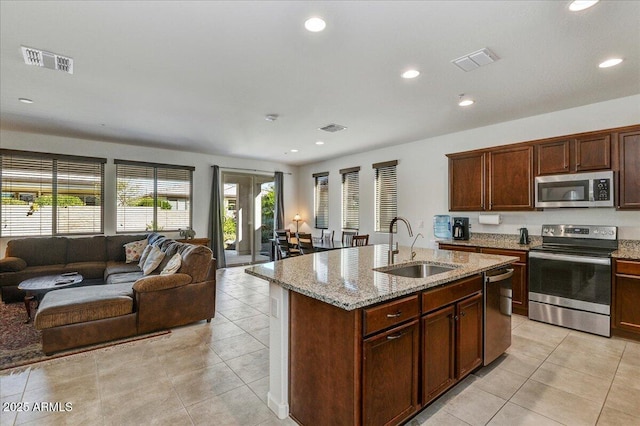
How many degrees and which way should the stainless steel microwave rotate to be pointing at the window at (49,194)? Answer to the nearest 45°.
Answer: approximately 45° to its right

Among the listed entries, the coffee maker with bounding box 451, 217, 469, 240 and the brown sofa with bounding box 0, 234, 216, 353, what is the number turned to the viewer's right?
0

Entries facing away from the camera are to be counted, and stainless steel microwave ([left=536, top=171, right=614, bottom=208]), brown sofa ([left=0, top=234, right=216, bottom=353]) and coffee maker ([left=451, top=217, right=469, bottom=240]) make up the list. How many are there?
0

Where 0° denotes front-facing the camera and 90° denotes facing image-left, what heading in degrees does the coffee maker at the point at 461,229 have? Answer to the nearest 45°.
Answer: approximately 45°

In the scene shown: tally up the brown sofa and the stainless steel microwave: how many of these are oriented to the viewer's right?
0

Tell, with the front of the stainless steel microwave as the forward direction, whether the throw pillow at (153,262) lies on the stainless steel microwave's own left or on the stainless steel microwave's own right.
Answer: on the stainless steel microwave's own right

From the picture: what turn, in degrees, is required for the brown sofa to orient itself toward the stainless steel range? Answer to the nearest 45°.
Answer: approximately 90° to its left

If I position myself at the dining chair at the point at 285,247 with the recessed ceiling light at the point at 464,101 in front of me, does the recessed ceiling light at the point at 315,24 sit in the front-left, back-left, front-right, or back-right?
front-right

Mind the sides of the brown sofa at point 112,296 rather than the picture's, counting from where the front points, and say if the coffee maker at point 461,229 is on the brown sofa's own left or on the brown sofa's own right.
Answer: on the brown sofa's own left

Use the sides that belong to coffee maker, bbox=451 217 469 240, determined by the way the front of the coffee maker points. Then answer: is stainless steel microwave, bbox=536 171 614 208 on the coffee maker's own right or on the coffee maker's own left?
on the coffee maker's own left

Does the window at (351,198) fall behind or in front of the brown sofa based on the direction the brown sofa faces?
behind

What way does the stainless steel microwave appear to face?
toward the camera
